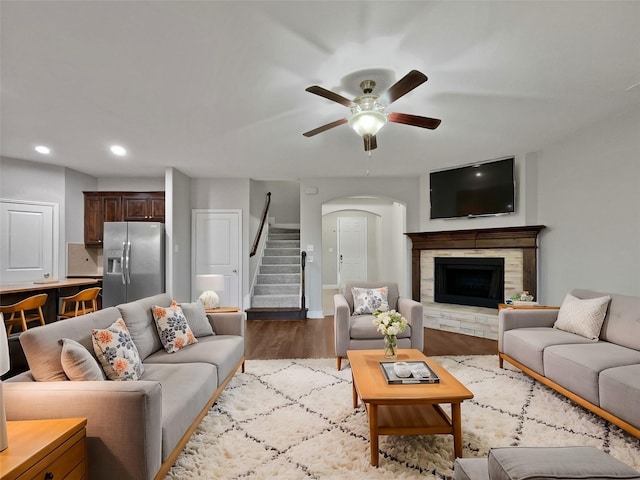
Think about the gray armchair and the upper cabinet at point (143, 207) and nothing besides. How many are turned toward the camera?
2

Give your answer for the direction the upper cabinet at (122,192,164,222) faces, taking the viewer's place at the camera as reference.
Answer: facing the viewer

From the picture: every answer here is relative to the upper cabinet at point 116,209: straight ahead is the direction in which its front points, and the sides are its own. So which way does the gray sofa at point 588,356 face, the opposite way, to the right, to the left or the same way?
to the right

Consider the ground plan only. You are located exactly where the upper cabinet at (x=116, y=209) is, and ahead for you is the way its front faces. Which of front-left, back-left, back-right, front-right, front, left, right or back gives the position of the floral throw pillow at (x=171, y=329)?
front

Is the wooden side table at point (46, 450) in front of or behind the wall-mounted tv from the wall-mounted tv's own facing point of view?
in front

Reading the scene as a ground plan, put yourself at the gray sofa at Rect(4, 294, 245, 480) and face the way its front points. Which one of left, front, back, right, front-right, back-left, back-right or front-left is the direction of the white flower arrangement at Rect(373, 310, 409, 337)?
front-left

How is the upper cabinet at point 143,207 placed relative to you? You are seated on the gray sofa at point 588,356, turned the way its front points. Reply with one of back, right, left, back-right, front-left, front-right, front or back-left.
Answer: front-right

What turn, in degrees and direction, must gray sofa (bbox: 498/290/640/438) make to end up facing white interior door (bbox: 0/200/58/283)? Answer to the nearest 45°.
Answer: approximately 45° to its right

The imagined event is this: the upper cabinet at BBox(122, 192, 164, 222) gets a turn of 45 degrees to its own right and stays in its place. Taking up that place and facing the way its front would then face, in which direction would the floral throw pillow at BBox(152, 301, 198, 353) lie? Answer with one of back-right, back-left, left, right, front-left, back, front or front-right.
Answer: front-left

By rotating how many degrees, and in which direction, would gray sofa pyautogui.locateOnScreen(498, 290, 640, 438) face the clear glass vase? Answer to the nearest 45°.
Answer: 0° — it already faces it

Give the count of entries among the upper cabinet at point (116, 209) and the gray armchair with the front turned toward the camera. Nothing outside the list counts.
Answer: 2

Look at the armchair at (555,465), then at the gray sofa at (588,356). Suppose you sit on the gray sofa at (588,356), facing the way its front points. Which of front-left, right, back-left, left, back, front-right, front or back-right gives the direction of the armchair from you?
front-left

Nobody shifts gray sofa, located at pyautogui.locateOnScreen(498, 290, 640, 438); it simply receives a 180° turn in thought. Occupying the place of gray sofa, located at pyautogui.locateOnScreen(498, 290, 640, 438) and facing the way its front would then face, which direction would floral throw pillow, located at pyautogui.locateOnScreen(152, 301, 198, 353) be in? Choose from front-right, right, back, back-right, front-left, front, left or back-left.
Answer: back

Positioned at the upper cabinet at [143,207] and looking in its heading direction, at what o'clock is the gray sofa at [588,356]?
The gray sofa is roughly at 11 o'clock from the upper cabinet.

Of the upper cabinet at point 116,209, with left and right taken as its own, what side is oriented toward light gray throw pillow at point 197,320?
front

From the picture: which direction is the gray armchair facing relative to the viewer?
toward the camera

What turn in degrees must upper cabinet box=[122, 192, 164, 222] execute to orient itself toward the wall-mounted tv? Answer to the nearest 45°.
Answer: approximately 45° to its left

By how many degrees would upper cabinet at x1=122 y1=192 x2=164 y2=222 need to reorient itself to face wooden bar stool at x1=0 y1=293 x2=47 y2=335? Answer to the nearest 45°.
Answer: approximately 45° to its right
